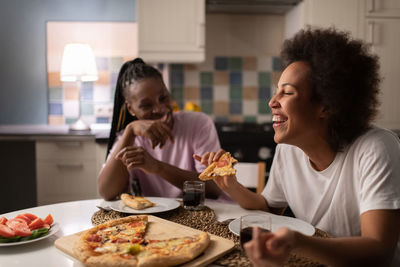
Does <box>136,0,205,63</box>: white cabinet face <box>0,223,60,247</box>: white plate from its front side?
yes

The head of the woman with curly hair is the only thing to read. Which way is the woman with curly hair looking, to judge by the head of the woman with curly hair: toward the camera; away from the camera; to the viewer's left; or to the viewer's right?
to the viewer's left

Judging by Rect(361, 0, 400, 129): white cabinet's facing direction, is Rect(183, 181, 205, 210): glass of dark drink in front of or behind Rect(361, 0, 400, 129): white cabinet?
in front

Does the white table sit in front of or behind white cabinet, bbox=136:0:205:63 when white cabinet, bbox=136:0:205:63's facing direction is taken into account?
in front

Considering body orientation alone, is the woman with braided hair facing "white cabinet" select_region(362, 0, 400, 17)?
no

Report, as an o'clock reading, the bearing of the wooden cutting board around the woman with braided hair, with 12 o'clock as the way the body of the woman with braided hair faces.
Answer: The wooden cutting board is roughly at 12 o'clock from the woman with braided hair.

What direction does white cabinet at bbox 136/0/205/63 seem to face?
toward the camera

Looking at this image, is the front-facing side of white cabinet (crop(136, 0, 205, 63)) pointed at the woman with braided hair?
yes

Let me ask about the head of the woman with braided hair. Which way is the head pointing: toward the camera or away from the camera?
toward the camera

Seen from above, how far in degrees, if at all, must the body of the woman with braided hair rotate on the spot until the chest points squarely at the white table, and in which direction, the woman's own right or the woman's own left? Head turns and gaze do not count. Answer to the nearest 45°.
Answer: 0° — they already face it

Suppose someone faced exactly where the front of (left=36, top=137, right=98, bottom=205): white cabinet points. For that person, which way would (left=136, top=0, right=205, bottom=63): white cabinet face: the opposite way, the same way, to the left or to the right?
the same way

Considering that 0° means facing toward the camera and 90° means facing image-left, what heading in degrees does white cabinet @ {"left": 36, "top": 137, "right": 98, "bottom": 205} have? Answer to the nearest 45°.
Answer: approximately 0°

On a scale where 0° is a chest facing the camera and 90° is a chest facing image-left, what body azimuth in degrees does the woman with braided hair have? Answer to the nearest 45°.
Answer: approximately 0°

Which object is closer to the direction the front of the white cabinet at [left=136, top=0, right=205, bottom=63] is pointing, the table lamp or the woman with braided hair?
the woman with braided hair

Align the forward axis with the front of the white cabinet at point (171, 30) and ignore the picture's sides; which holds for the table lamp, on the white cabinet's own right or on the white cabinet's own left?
on the white cabinet's own right

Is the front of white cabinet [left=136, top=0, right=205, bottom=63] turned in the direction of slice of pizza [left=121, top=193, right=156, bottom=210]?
yes
